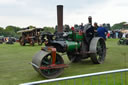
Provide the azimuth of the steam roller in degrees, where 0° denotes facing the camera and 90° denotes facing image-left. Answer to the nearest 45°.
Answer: approximately 45°

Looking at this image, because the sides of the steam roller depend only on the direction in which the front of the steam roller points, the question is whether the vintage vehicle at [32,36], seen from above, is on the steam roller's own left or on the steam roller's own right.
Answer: on the steam roller's own right
